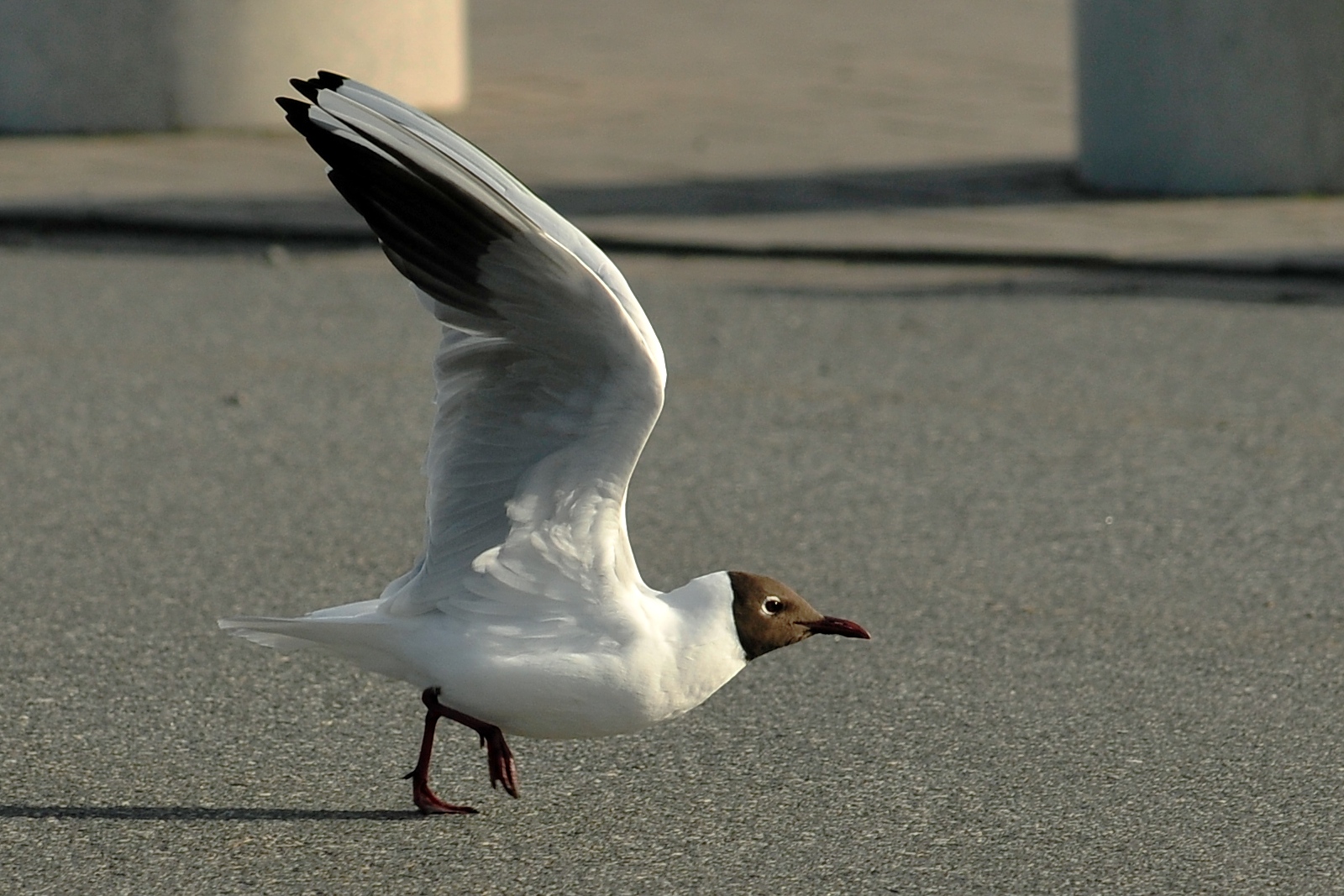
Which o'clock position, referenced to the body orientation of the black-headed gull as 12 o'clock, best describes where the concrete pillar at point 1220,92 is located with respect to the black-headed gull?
The concrete pillar is roughly at 10 o'clock from the black-headed gull.

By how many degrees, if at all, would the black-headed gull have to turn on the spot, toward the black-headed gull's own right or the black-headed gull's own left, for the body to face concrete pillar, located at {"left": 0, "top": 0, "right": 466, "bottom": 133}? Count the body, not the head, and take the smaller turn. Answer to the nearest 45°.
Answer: approximately 90° to the black-headed gull's own left

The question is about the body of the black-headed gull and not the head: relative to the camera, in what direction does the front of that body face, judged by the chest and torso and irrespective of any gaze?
to the viewer's right
